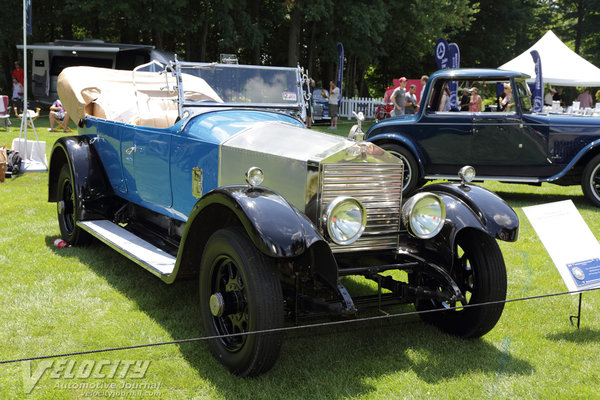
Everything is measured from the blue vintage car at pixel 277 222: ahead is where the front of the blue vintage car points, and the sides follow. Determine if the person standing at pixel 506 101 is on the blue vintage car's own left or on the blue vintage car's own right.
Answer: on the blue vintage car's own left

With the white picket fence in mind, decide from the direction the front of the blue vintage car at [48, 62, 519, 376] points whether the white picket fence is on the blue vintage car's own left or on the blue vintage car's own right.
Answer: on the blue vintage car's own left

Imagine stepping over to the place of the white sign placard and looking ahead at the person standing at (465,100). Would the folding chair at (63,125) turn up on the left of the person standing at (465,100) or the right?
left

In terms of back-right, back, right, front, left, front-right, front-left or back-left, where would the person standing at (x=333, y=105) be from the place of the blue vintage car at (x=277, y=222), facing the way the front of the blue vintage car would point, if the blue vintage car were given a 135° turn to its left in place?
front
